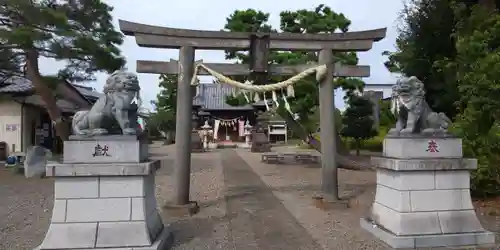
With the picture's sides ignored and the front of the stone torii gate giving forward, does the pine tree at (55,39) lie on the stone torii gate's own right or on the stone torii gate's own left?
on the stone torii gate's own right

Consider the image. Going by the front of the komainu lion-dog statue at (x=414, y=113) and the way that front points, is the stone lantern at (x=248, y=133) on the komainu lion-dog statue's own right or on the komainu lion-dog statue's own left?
on the komainu lion-dog statue's own right

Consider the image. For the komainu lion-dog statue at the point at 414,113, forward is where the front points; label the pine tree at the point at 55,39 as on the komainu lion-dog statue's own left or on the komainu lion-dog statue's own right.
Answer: on the komainu lion-dog statue's own right

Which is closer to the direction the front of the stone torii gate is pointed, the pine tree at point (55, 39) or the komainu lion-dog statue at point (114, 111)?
the komainu lion-dog statue

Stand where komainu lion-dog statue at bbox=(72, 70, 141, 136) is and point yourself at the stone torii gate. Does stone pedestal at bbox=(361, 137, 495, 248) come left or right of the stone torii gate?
right

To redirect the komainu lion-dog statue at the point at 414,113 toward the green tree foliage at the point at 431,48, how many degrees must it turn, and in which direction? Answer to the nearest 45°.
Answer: approximately 135° to its right

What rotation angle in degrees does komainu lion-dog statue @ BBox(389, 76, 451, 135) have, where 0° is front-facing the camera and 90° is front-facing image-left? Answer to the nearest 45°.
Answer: approximately 45°

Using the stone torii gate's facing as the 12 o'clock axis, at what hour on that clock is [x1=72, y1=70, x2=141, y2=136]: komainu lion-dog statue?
The komainu lion-dog statue is roughly at 1 o'clock from the stone torii gate.

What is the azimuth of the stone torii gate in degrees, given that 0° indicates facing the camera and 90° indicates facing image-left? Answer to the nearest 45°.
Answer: approximately 0°
